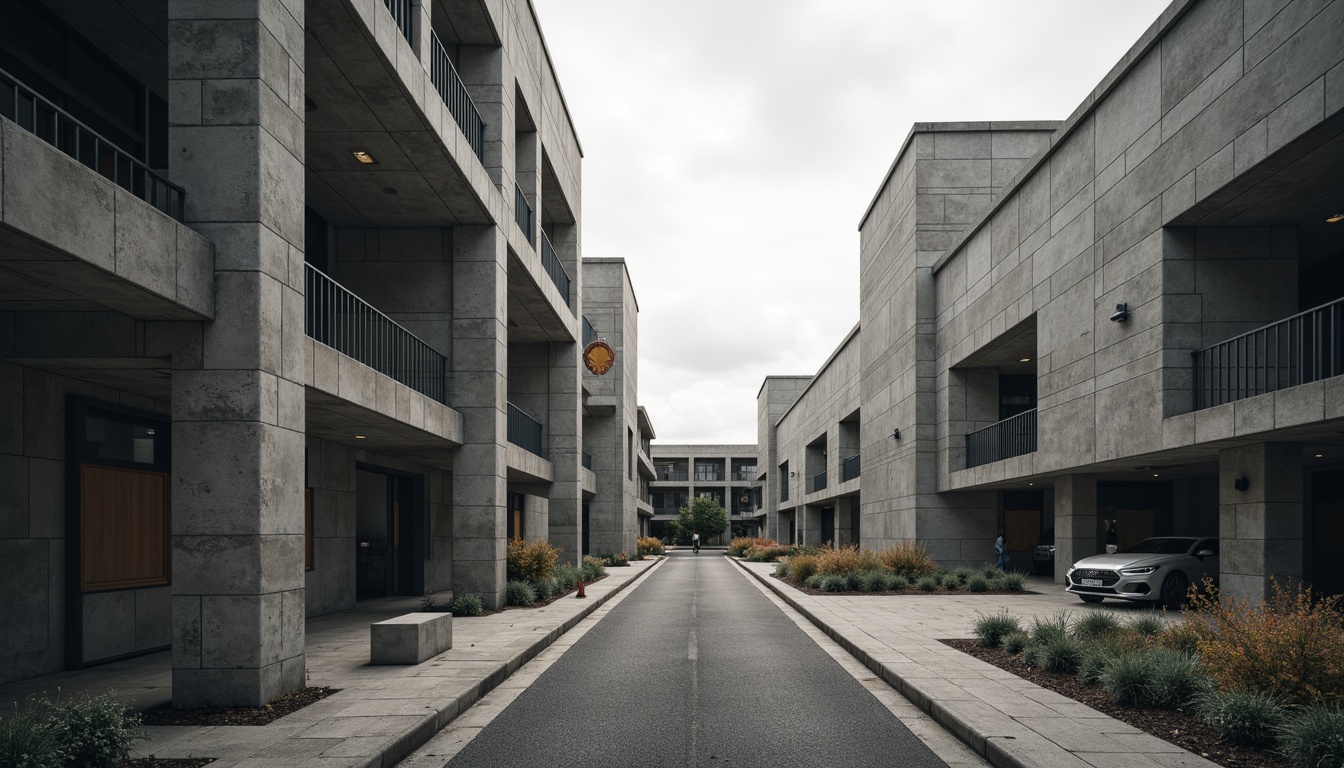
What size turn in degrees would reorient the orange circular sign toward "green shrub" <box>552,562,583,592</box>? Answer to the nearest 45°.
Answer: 0° — it already faces it

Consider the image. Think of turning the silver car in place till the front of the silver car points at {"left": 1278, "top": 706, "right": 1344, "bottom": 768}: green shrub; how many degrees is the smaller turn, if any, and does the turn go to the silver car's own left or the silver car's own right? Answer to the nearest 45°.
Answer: approximately 45° to the silver car's own left

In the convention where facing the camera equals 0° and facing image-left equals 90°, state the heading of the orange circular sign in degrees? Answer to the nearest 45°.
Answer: approximately 0°

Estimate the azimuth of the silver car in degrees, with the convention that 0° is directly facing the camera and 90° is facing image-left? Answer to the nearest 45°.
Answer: approximately 45°

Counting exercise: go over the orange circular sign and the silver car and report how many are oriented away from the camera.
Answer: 0

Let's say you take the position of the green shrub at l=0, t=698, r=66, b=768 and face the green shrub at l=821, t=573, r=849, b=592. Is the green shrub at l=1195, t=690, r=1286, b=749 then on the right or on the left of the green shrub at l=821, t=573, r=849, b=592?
right

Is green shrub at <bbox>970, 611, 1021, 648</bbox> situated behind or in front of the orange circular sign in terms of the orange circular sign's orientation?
in front
